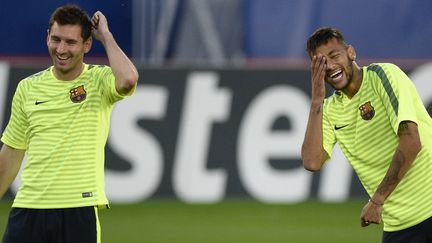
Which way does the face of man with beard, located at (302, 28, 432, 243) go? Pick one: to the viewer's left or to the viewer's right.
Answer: to the viewer's left

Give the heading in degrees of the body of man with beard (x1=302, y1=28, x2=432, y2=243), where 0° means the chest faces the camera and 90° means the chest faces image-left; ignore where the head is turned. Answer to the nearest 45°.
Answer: approximately 45°

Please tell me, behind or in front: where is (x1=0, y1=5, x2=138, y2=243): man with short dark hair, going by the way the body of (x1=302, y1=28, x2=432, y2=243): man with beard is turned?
in front
